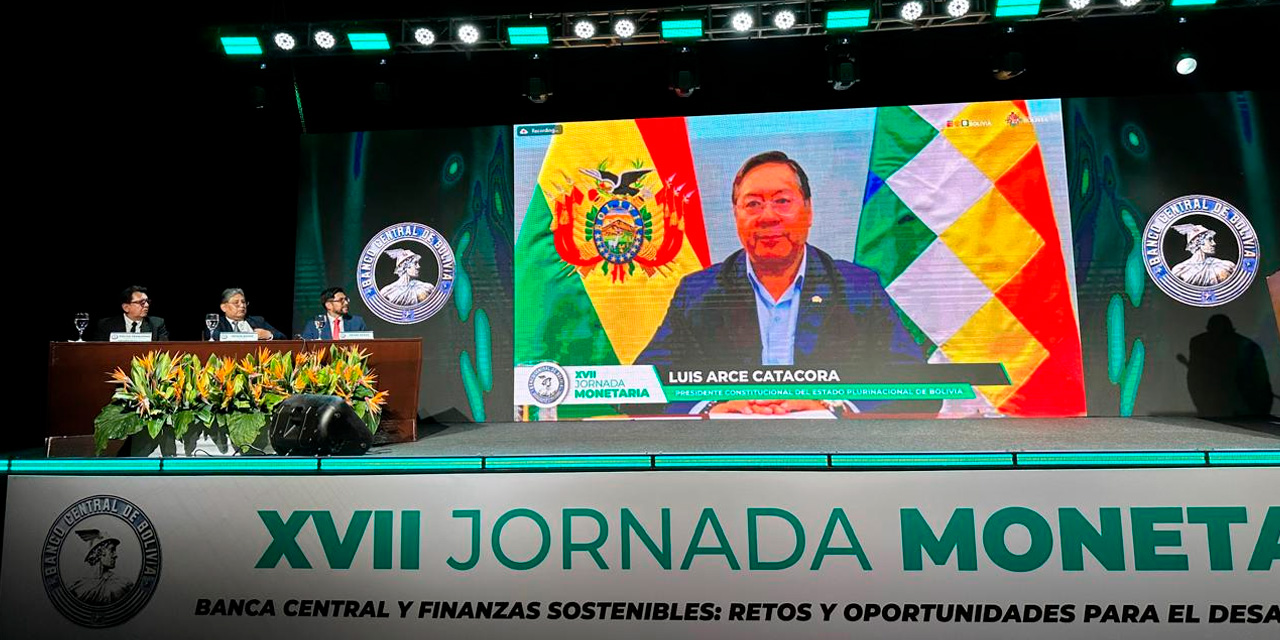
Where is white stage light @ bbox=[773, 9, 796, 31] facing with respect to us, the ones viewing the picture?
facing the viewer

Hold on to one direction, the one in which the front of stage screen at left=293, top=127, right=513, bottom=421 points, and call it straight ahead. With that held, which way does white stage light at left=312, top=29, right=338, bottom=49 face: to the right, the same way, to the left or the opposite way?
the same way

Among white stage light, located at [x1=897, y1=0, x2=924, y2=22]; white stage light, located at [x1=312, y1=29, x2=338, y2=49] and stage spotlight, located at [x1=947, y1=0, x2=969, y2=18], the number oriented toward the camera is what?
3

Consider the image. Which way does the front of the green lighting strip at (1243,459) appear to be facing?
toward the camera

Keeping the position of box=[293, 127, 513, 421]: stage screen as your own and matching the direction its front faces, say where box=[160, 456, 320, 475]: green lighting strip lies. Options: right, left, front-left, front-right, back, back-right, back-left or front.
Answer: front

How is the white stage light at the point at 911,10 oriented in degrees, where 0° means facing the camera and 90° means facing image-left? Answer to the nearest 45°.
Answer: approximately 0°

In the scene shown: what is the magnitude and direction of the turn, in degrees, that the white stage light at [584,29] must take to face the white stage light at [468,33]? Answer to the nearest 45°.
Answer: approximately 90° to its right

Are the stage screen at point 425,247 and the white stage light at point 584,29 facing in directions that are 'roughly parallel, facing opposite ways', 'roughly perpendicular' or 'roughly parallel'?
roughly parallel

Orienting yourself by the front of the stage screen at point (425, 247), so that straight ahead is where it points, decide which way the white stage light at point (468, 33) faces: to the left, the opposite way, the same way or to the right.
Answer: the same way

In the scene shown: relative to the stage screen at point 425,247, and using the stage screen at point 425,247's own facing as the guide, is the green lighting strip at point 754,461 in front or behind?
in front

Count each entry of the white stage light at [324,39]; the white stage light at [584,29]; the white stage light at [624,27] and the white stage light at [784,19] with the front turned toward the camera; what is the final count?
4

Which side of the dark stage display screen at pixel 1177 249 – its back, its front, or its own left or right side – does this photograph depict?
front

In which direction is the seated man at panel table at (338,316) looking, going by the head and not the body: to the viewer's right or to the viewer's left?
to the viewer's right

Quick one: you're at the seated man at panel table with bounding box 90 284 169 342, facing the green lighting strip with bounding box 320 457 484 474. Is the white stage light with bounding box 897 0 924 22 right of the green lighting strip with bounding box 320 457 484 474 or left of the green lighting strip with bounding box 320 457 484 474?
left

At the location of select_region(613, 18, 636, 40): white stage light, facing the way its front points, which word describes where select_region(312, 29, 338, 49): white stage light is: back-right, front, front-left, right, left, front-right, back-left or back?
right

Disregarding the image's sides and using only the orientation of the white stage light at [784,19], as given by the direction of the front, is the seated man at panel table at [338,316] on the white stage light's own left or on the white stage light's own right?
on the white stage light's own right
